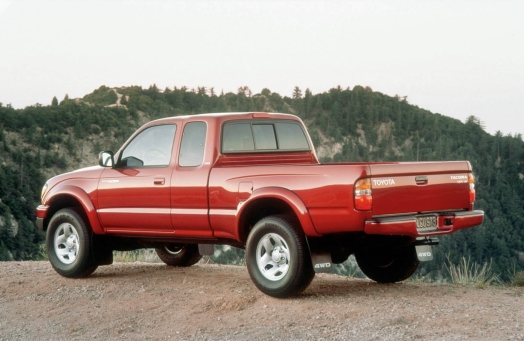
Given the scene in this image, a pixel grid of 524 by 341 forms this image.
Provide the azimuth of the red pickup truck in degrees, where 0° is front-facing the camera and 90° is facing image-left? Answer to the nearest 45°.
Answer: approximately 135°
